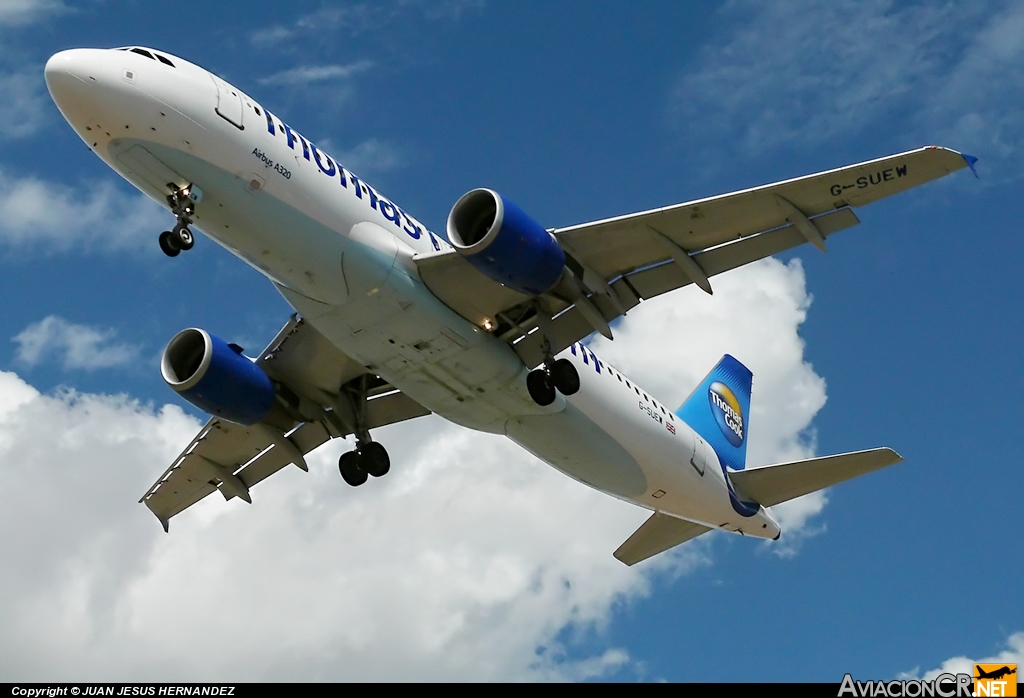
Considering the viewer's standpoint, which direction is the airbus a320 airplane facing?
facing the viewer and to the left of the viewer
